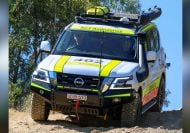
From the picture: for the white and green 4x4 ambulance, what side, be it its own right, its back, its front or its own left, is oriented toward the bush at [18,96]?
right

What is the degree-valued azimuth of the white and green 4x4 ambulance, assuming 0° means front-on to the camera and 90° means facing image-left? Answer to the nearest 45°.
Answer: approximately 45°
